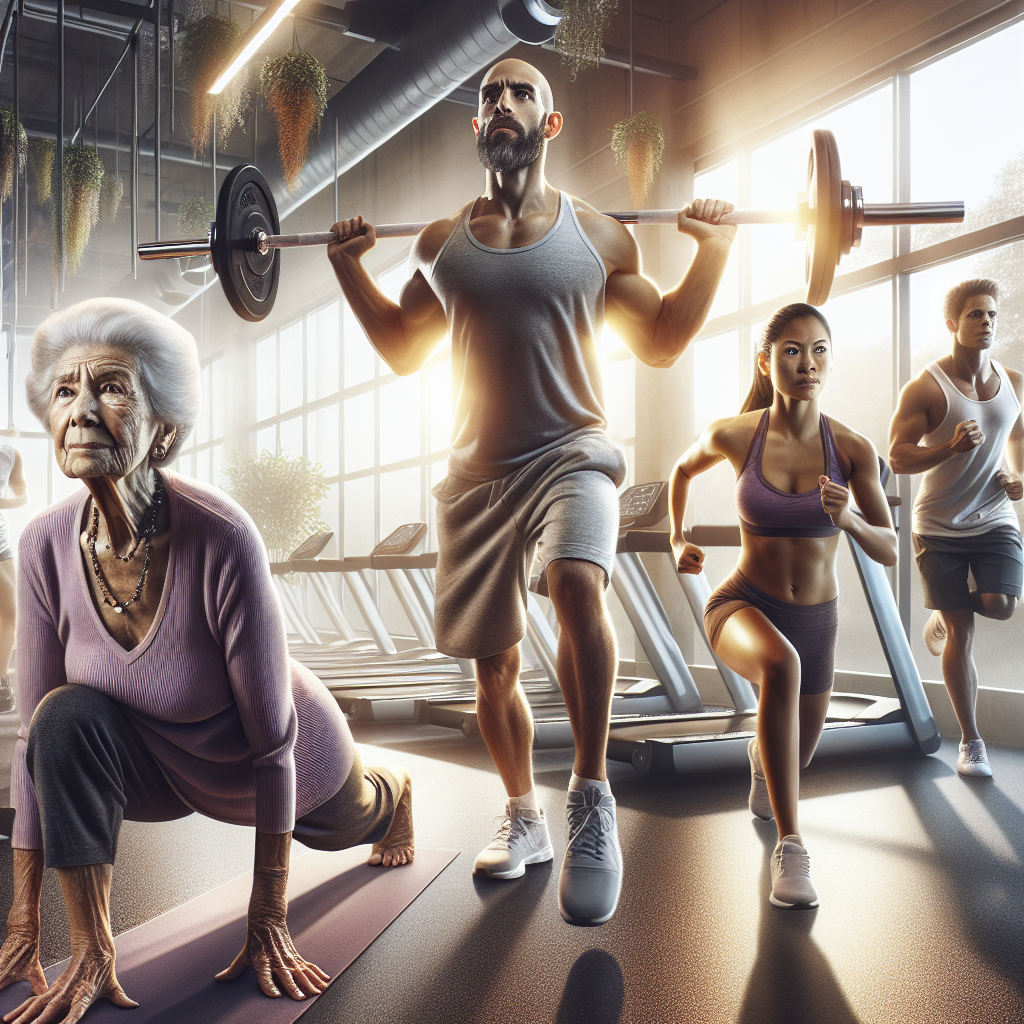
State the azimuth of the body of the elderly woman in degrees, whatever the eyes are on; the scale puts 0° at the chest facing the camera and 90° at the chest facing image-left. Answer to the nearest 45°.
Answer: approximately 45°

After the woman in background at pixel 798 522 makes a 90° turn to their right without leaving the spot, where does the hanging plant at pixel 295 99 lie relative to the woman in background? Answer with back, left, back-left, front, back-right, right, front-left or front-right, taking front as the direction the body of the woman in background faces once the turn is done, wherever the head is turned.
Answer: front-right

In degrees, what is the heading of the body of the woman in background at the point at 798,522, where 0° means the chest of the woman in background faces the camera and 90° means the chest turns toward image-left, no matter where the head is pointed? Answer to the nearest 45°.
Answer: approximately 0°

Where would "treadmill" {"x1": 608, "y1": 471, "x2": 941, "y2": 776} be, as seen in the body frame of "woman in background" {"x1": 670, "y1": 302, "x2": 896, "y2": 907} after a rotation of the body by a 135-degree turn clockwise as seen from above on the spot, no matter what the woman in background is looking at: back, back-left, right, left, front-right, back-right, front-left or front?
front-right

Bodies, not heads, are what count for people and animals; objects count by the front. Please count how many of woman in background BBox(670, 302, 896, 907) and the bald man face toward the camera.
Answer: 2

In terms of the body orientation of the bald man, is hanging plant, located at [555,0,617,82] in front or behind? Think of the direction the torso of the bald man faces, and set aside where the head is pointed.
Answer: behind
